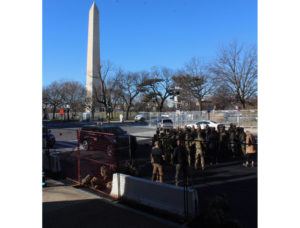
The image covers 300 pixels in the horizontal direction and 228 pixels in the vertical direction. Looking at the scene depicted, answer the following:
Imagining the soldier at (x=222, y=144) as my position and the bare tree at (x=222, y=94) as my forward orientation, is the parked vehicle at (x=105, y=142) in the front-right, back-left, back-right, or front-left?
front-left

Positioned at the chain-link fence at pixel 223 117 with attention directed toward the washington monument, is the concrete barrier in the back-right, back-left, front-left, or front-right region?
back-left

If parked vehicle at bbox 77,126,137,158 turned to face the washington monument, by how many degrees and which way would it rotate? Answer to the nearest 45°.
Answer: approximately 135° to its left

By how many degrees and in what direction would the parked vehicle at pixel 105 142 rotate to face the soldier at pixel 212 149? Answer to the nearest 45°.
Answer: approximately 45° to its left

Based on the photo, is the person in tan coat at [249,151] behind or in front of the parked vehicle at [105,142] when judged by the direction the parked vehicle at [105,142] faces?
in front

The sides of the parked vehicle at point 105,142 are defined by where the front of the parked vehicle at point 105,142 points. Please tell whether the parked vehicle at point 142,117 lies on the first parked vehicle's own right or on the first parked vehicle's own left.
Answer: on the first parked vehicle's own left

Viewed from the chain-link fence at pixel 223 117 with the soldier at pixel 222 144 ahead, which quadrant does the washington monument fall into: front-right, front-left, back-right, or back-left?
back-right

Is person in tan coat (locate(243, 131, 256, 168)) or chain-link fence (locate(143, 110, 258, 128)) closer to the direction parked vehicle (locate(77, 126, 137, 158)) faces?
the person in tan coat

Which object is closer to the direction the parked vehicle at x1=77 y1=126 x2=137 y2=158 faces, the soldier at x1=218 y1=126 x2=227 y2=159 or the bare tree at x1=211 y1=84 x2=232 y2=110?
the soldier

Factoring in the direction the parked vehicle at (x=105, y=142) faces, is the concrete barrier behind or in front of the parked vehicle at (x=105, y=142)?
in front
